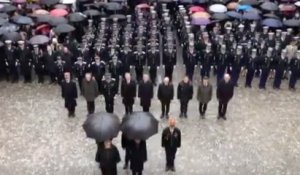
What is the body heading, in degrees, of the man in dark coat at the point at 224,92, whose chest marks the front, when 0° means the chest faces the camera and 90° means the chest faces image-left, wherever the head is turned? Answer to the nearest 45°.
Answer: approximately 0°

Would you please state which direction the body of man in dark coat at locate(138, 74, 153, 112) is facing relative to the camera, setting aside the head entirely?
toward the camera

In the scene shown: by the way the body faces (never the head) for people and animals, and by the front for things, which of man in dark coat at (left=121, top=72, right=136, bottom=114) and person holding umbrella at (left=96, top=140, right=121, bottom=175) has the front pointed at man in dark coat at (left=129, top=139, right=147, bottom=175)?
man in dark coat at (left=121, top=72, right=136, bottom=114)

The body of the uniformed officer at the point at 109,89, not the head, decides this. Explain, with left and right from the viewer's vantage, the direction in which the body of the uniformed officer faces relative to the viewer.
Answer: facing the viewer

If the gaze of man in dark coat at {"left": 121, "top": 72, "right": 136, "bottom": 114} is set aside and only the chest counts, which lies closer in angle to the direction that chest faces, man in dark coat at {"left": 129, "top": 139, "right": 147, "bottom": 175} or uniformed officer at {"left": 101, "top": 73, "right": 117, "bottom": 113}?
the man in dark coat

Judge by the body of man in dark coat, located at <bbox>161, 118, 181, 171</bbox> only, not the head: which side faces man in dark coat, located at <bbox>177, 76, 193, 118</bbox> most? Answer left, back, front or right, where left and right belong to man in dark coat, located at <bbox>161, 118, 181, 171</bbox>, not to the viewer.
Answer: back

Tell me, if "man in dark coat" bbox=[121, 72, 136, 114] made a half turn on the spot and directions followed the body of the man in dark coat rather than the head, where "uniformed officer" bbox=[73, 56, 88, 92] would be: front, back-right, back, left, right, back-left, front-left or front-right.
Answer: front-left

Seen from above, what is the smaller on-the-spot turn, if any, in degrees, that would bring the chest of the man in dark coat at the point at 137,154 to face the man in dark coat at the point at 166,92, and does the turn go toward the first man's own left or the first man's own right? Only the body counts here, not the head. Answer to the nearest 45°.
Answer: approximately 180°

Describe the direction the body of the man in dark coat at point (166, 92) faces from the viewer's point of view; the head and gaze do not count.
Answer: toward the camera

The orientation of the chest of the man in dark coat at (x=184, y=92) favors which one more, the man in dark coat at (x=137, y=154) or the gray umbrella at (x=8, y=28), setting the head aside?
the man in dark coat
